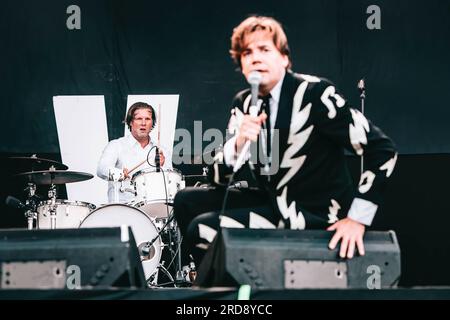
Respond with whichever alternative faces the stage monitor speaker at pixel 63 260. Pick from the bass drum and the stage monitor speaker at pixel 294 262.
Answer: the bass drum

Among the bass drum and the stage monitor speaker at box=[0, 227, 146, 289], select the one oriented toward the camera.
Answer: the bass drum

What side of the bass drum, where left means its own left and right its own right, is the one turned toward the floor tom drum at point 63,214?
right

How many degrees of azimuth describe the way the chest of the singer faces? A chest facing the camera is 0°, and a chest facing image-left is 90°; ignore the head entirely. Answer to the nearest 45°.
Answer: approximately 45°

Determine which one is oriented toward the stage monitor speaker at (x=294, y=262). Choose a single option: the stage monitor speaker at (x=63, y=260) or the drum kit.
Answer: the drum kit

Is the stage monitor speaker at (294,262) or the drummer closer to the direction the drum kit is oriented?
the stage monitor speaker

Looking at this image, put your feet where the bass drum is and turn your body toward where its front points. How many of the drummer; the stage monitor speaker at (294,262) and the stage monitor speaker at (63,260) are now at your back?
1

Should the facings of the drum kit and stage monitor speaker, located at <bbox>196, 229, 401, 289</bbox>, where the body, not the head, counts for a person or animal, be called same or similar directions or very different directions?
very different directions

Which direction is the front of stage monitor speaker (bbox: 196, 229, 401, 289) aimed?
away from the camera

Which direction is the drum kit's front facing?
toward the camera

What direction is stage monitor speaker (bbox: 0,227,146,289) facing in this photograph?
away from the camera

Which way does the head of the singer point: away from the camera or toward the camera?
toward the camera

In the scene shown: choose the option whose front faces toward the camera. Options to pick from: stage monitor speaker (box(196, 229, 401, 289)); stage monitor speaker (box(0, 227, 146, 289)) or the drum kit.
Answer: the drum kit

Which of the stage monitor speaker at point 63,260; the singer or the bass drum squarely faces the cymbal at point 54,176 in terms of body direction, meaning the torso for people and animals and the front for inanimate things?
the stage monitor speaker

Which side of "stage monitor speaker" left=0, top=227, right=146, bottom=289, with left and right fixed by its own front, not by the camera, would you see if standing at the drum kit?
front

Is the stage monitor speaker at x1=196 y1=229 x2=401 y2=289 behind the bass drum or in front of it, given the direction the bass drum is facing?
in front

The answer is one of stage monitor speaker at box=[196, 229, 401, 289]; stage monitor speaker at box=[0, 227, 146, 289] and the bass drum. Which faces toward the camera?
the bass drum
